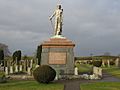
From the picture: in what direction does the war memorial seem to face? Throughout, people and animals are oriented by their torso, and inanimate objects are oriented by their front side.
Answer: toward the camera

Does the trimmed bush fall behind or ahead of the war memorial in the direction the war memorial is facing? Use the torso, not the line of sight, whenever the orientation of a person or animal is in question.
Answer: ahead
